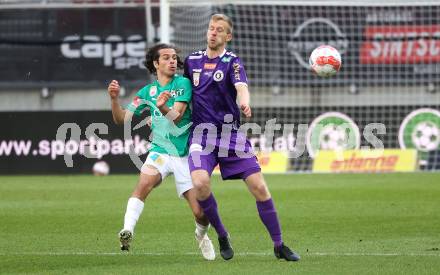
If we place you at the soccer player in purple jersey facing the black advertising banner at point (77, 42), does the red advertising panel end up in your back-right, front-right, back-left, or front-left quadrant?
front-right

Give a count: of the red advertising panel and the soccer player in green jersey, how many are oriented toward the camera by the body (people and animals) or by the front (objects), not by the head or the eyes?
2

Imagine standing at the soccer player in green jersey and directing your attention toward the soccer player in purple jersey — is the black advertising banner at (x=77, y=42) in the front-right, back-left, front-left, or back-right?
back-left

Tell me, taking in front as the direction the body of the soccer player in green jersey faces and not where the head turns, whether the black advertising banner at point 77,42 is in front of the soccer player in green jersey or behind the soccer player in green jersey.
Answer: behind

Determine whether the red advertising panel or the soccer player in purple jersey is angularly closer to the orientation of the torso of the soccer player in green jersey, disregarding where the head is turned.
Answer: the soccer player in purple jersey

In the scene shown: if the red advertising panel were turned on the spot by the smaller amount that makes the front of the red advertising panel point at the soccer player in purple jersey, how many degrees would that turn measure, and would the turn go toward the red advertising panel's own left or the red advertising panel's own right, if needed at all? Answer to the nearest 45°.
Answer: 0° — it already faces them

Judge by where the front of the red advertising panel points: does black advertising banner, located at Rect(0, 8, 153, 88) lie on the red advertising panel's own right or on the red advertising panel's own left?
on the red advertising panel's own right

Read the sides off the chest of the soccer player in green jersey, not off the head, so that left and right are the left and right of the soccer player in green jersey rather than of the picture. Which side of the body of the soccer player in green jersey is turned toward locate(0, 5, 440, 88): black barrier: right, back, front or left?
back

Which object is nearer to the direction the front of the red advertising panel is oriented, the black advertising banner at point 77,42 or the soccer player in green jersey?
the soccer player in green jersey

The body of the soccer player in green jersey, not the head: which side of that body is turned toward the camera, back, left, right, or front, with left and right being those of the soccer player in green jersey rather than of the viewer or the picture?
front

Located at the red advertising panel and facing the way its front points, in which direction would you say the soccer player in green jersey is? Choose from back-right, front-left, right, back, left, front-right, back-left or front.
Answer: front
